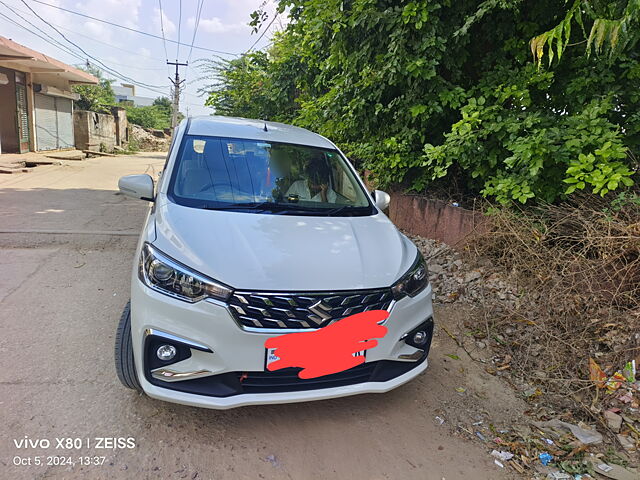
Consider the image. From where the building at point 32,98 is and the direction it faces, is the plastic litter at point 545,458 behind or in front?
in front

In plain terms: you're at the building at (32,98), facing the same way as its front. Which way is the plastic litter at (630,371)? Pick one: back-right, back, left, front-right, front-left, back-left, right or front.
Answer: front-right

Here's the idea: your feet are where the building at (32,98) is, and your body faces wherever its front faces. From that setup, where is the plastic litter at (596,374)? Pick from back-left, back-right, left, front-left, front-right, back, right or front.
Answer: front-right

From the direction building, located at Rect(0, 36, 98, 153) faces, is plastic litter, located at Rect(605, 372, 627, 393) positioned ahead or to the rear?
ahead

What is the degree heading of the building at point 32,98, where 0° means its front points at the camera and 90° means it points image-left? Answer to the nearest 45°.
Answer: approximately 315°

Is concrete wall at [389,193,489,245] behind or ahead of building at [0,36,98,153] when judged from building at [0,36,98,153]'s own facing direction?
ahead

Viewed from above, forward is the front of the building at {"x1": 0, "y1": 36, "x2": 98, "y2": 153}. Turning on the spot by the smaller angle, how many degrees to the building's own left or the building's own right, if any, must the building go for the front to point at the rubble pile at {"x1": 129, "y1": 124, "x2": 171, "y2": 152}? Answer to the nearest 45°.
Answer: approximately 90° to the building's own left

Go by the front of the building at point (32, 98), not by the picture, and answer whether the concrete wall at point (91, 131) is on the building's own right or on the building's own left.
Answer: on the building's own left

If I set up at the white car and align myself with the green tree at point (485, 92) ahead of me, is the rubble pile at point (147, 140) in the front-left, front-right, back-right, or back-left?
front-left

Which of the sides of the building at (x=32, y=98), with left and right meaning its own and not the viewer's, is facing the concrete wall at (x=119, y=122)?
left

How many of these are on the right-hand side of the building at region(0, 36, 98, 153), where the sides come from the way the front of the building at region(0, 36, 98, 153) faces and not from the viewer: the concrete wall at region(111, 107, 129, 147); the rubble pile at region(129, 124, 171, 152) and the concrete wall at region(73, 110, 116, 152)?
0

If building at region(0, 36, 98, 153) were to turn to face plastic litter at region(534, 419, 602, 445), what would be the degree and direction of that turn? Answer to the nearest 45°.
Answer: approximately 45° to its right
